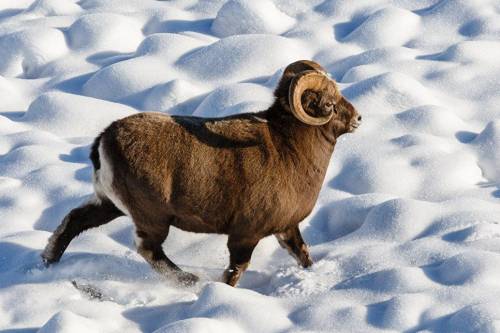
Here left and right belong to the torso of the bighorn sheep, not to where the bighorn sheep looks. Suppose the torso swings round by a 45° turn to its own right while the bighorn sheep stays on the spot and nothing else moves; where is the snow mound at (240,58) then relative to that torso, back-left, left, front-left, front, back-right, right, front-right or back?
back-left

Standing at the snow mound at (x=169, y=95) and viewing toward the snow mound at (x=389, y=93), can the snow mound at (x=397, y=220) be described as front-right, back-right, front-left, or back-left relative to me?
front-right

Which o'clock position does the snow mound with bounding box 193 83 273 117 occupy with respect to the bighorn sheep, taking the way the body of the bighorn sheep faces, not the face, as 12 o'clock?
The snow mound is roughly at 9 o'clock from the bighorn sheep.

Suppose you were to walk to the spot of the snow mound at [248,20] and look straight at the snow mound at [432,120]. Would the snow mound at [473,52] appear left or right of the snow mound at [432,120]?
left

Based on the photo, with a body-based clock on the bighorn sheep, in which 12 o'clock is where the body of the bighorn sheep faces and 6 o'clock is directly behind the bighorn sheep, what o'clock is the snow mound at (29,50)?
The snow mound is roughly at 8 o'clock from the bighorn sheep.

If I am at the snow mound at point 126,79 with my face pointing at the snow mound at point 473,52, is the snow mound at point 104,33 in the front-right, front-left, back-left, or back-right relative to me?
back-left

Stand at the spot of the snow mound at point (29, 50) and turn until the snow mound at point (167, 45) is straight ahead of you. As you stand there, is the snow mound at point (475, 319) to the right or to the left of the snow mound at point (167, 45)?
right

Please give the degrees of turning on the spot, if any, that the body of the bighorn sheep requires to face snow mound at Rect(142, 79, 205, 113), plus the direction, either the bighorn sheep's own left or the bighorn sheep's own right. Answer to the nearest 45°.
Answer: approximately 90° to the bighorn sheep's own left

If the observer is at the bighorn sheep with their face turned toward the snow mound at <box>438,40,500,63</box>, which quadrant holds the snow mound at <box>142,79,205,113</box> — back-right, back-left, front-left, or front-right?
front-left

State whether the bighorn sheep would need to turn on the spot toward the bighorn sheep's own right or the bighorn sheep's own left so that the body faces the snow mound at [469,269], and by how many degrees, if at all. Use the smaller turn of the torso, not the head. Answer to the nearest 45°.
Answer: approximately 45° to the bighorn sheep's own right

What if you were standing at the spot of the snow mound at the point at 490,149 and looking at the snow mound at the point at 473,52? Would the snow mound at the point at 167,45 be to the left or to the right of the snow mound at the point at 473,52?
left

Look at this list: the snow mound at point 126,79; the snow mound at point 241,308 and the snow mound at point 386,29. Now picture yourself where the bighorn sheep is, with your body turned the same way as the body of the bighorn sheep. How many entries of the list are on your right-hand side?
1

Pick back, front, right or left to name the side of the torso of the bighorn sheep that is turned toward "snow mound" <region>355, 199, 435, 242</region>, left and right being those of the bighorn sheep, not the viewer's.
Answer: front

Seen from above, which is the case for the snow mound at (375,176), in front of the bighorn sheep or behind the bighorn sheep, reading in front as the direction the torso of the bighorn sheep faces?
in front

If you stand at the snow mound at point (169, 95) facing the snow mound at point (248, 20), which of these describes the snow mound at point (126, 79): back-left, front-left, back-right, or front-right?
front-left

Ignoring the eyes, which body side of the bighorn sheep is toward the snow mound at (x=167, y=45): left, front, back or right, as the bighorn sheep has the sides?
left

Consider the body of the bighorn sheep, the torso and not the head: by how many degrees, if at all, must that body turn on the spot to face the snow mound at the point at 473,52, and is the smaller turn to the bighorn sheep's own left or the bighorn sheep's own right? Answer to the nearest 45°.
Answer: approximately 45° to the bighorn sheep's own left

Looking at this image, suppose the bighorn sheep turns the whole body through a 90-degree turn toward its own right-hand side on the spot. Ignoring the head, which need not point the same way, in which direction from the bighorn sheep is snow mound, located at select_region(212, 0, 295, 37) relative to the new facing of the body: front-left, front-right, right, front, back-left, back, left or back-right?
back

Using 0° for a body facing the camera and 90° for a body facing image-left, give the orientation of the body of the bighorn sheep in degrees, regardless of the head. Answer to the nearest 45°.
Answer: approximately 270°

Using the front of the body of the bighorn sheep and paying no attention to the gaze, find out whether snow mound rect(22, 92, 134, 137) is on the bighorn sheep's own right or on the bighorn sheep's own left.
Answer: on the bighorn sheep's own left
